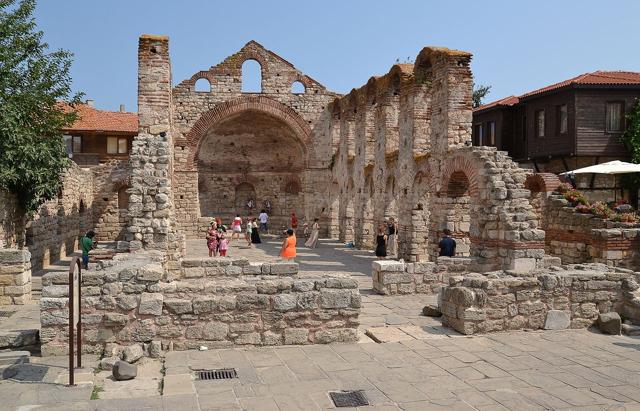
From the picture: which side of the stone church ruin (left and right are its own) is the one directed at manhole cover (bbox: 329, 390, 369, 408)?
front

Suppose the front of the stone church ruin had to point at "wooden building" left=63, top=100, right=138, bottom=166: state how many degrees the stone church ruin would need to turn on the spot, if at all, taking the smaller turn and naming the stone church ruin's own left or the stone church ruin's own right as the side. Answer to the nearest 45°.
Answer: approximately 135° to the stone church ruin's own right

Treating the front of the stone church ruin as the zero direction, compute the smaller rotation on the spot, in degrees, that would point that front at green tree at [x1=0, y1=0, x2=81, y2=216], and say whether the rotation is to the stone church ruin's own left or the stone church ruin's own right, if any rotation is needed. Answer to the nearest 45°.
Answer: approximately 90° to the stone church ruin's own right

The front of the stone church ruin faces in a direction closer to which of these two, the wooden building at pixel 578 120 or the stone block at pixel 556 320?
the stone block

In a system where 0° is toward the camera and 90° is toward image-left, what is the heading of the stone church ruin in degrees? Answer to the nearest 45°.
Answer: approximately 0°
